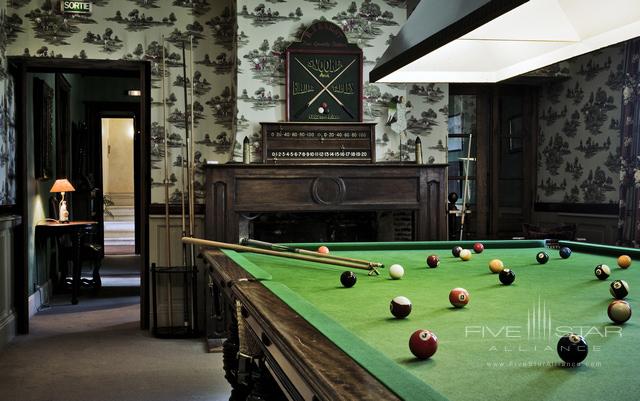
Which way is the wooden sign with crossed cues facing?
toward the camera

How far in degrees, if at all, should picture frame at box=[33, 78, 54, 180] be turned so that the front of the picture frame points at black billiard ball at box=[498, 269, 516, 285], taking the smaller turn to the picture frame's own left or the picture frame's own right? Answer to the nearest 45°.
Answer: approximately 90° to the picture frame's own right

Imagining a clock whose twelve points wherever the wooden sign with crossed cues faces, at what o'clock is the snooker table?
The snooker table is roughly at 12 o'clock from the wooden sign with crossed cues.

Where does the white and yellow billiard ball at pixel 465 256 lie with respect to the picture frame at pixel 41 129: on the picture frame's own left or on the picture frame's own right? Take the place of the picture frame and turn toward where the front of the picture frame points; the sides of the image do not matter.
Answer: on the picture frame's own right

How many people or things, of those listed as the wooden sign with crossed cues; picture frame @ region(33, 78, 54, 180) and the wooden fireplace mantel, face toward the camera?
2

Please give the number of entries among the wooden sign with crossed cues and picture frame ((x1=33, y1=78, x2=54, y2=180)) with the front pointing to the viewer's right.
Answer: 1

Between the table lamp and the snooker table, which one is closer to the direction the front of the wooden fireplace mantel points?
the snooker table

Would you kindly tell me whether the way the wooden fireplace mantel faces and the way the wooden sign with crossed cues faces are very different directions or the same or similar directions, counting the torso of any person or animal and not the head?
same or similar directions

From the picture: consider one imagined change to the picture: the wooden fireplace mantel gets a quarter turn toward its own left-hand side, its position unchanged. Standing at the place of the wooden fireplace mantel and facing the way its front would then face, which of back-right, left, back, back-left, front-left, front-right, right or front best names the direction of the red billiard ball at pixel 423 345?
right

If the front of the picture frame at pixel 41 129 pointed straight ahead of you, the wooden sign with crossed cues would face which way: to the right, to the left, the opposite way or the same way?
to the right

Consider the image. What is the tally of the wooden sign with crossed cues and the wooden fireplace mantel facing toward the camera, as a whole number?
2

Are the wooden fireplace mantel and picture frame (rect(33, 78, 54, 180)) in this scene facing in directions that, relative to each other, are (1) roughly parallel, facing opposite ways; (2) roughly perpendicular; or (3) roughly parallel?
roughly perpendicular

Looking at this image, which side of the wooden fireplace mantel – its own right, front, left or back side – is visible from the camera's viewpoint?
front

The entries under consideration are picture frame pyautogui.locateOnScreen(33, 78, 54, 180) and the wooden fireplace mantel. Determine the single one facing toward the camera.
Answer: the wooden fireplace mantel

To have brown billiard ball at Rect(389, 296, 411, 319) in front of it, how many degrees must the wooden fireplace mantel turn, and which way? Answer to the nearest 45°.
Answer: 0° — it already faces it

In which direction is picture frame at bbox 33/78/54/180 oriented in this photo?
to the viewer's right
